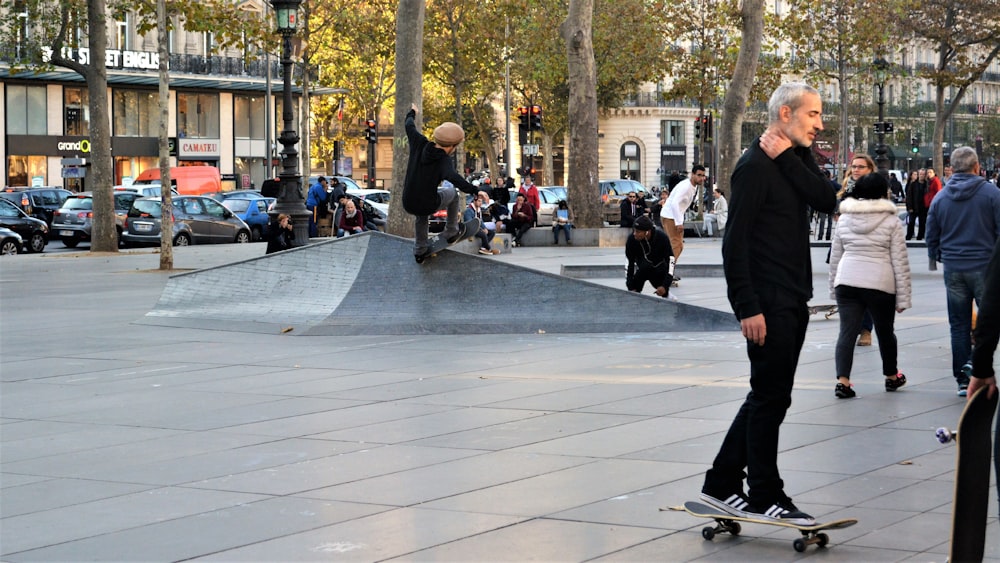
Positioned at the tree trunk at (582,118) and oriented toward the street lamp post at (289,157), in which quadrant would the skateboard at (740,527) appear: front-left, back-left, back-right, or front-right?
front-left

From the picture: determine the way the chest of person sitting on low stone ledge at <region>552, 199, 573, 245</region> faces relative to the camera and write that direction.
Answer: toward the camera

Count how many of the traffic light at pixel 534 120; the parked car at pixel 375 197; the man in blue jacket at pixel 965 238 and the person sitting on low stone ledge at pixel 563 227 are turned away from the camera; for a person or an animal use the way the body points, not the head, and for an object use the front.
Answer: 1

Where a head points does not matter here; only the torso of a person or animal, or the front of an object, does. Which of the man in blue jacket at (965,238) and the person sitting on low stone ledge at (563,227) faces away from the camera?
the man in blue jacket

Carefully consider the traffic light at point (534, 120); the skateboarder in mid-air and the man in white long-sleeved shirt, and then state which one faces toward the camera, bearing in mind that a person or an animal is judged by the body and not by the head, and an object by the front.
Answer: the traffic light

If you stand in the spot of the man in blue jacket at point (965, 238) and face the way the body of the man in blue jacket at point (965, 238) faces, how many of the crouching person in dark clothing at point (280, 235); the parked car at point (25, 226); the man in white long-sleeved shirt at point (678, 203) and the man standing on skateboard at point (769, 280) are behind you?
1

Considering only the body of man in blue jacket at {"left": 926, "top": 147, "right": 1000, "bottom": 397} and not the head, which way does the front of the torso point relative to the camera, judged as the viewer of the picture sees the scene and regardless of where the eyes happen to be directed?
away from the camera

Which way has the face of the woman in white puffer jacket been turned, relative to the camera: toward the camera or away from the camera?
away from the camera

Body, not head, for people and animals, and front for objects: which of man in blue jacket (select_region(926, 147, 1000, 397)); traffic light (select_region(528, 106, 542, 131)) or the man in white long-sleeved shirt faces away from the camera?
the man in blue jacket

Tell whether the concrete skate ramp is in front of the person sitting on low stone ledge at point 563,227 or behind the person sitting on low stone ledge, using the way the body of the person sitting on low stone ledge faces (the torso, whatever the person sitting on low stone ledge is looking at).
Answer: in front

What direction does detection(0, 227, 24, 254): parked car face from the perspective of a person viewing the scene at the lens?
facing to the right of the viewer

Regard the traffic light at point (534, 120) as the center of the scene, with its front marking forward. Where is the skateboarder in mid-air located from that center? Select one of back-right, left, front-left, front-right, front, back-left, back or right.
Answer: front

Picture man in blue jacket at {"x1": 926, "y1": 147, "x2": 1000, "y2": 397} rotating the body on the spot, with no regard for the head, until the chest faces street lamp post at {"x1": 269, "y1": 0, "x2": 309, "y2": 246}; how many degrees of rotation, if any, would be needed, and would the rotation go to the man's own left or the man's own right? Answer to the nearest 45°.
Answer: approximately 45° to the man's own left
